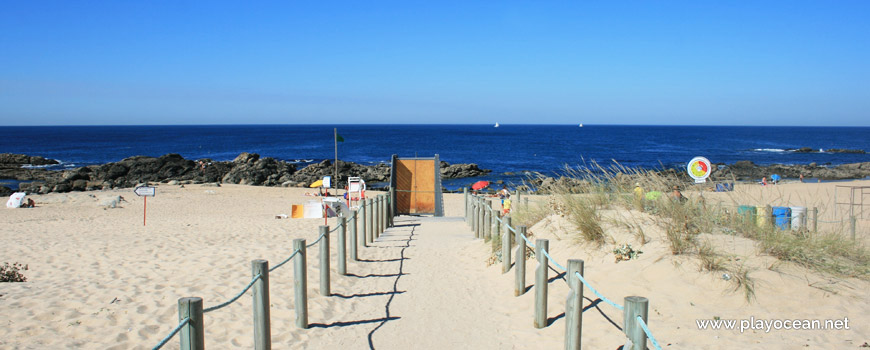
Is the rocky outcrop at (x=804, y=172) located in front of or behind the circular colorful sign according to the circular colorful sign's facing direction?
behind

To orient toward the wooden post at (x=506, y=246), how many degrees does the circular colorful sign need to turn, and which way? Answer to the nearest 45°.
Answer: approximately 45° to its right

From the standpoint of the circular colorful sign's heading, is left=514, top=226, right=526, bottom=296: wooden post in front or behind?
in front

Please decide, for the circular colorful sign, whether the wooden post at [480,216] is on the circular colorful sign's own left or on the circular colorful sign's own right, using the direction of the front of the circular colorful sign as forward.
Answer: on the circular colorful sign's own right

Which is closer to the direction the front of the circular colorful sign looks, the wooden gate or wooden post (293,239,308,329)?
the wooden post

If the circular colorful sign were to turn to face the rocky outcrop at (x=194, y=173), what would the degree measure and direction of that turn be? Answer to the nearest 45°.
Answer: approximately 135° to its right

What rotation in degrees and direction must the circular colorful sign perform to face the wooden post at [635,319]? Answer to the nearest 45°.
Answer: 0° — it already faces it

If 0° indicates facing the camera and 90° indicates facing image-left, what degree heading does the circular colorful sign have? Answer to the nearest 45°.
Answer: approximately 0°

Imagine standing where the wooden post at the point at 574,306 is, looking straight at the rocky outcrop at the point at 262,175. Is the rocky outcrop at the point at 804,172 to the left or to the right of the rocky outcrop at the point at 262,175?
right

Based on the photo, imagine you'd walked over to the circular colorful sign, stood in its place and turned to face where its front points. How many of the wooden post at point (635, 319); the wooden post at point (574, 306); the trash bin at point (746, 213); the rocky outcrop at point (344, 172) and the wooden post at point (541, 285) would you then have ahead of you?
4

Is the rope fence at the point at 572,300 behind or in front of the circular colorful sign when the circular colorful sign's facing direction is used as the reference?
in front

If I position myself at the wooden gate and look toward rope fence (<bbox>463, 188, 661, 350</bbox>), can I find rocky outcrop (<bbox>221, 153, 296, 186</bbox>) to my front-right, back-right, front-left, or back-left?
back-right

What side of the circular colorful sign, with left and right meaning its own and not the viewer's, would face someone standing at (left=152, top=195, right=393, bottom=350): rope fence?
front

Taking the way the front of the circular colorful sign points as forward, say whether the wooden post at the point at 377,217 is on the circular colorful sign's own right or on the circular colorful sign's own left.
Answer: on the circular colorful sign's own right
